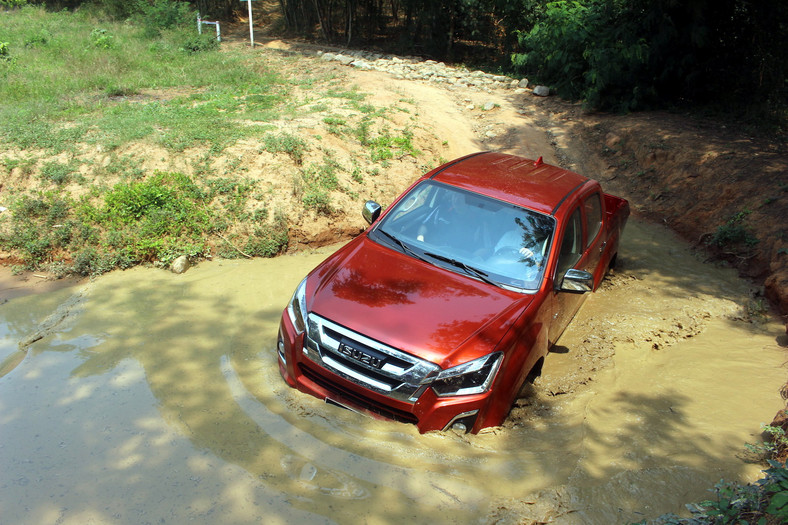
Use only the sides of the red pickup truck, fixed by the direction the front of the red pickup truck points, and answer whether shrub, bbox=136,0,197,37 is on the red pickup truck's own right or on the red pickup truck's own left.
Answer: on the red pickup truck's own right

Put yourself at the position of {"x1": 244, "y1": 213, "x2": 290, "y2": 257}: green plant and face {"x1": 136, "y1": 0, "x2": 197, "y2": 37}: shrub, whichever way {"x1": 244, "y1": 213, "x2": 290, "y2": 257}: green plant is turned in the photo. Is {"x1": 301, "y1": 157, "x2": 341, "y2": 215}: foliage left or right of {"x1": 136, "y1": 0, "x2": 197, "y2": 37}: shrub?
right

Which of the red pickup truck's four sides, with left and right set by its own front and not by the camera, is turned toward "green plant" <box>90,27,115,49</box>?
right

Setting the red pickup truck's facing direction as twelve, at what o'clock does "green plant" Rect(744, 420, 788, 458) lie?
The green plant is roughly at 8 o'clock from the red pickup truck.

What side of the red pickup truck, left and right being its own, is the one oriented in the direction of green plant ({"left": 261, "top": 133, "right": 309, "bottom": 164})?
right

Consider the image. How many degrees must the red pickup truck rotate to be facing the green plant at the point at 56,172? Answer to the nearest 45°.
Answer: approximately 90° to its right

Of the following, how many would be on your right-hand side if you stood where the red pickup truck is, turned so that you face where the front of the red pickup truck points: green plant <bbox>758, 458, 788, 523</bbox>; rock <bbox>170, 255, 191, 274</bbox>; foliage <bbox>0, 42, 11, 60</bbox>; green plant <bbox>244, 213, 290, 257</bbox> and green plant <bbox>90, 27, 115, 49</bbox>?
4

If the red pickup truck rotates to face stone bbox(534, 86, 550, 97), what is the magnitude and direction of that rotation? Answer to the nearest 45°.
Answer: approximately 135° to its right

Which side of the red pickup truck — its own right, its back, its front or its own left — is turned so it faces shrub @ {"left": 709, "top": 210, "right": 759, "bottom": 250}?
back

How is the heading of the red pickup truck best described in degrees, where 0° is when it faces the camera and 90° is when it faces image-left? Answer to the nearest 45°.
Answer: approximately 45°

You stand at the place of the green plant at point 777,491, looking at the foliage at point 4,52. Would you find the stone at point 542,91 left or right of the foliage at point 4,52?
right

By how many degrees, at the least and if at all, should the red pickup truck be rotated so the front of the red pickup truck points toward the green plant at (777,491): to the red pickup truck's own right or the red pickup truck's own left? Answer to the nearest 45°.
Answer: approximately 90° to the red pickup truck's own left
